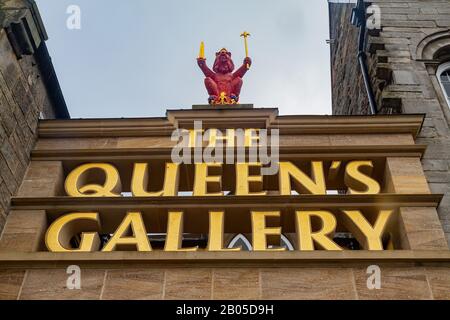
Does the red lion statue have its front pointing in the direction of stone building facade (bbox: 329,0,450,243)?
no

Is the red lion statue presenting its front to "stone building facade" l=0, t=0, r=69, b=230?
no

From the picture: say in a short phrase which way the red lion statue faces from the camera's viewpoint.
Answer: facing the viewer
